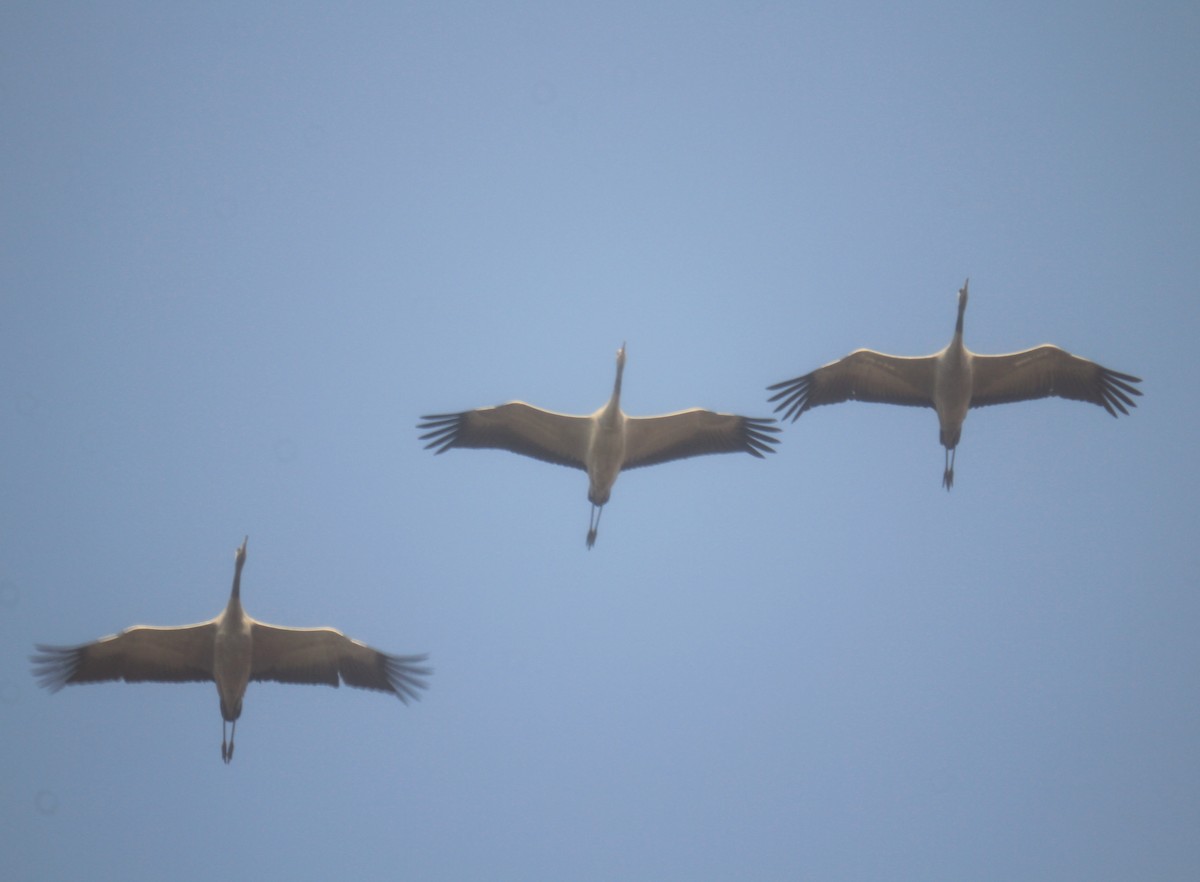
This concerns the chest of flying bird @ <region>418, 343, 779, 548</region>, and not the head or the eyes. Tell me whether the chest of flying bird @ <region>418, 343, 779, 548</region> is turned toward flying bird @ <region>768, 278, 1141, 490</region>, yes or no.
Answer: no

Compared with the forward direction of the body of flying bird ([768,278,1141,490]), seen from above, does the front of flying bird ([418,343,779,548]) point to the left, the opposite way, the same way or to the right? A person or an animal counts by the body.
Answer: the same way

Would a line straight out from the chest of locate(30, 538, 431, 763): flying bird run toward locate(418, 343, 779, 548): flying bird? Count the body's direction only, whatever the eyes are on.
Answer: no
